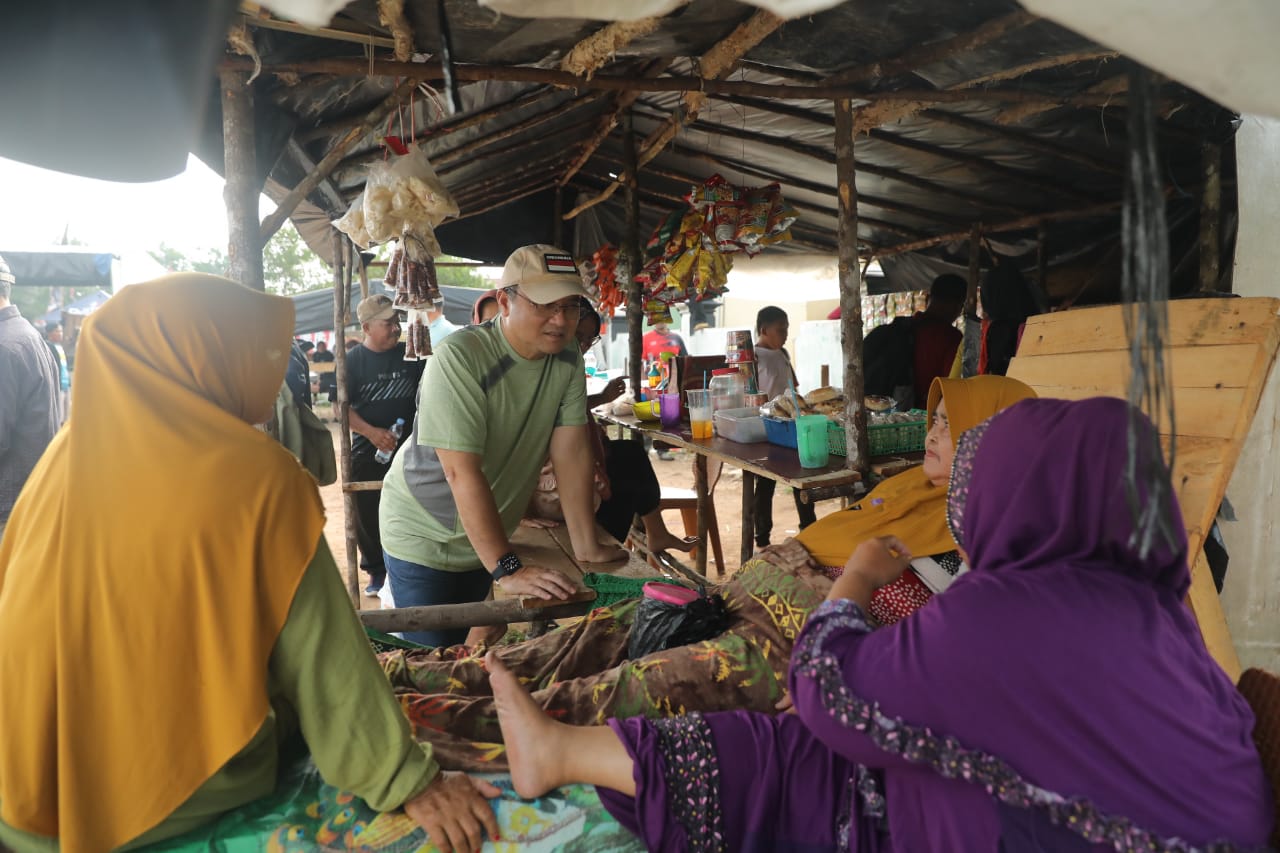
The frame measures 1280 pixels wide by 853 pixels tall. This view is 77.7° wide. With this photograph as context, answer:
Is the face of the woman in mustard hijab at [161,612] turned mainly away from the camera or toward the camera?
away from the camera

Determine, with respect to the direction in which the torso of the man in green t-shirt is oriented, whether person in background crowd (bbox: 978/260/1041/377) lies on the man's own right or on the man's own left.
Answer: on the man's own left

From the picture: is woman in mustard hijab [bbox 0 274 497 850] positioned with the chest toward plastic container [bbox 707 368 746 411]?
yes

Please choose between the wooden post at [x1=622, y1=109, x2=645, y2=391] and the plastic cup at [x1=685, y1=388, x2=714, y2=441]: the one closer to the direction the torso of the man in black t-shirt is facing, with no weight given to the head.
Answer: the plastic cup

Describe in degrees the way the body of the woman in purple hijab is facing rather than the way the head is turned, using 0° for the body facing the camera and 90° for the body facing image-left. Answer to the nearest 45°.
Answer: approximately 135°

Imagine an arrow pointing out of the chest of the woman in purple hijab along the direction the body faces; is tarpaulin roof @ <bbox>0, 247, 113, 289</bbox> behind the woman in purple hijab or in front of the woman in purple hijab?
in front

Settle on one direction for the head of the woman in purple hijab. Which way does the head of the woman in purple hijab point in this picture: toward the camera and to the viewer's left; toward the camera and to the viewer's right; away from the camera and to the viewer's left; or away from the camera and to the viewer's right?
away from the camera and to the viewer's left

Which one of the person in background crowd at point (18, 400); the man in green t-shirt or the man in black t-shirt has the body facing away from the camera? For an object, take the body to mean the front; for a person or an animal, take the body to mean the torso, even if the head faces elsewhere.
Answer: the person in background crowd

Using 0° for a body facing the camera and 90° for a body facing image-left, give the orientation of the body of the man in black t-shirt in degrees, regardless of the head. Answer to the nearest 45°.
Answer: approximately 315°

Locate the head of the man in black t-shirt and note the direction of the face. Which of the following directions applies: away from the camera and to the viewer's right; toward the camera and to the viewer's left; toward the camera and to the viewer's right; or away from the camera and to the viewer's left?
toward the camera and to the viewer's right

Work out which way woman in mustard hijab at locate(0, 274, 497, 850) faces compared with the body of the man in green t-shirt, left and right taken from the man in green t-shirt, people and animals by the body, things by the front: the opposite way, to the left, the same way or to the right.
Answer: to the left

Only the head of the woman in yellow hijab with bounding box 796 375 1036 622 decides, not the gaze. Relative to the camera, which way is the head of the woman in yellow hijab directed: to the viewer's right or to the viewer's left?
to the viewer's left
